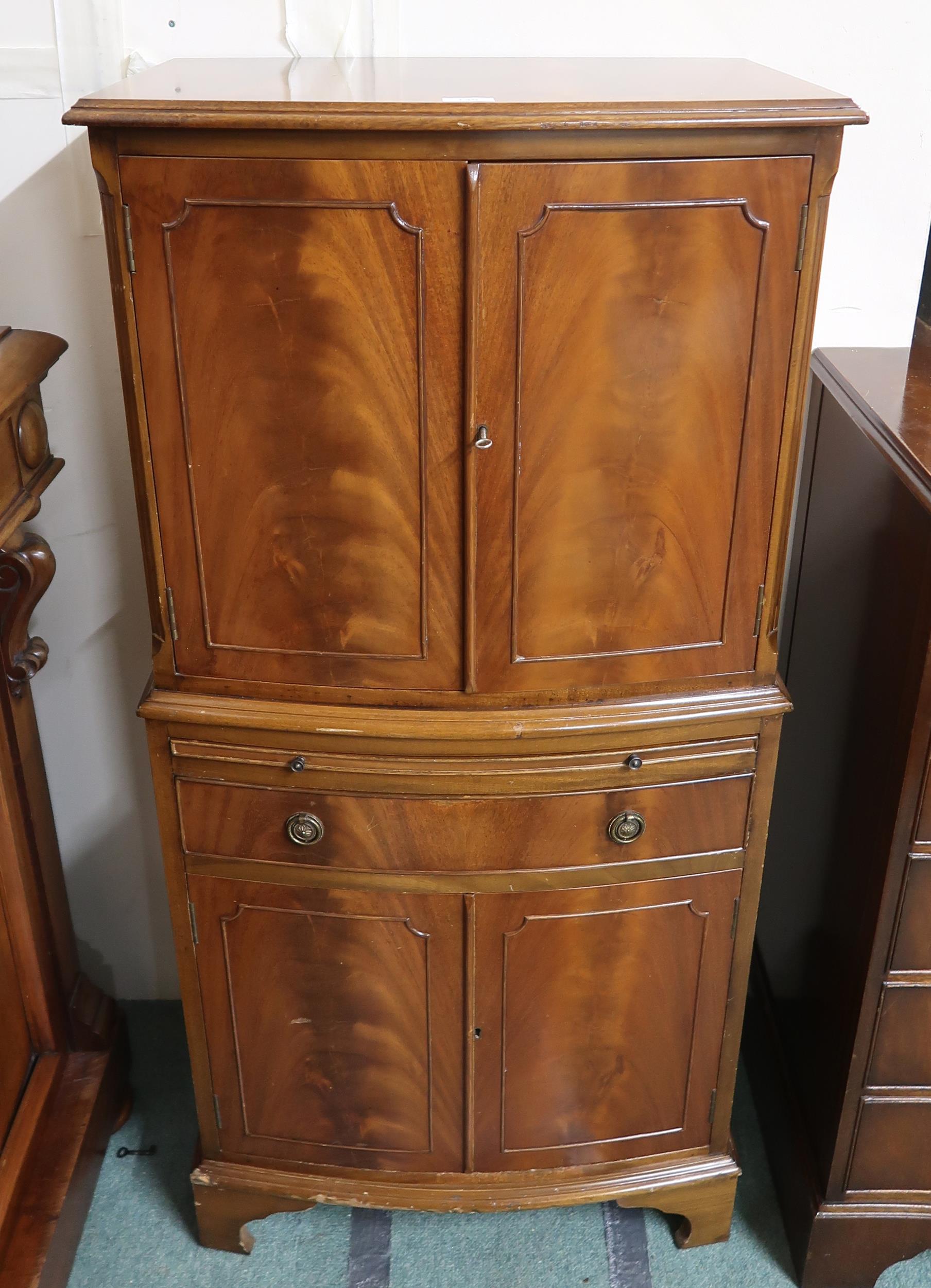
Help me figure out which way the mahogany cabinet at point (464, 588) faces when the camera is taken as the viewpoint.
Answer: facing the viewer

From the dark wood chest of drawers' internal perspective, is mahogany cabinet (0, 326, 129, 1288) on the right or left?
on its right

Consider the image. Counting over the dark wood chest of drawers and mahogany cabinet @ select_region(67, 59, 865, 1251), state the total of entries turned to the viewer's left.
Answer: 0

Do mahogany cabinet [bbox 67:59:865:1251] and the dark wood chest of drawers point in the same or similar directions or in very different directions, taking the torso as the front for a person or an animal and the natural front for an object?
same or similar directions

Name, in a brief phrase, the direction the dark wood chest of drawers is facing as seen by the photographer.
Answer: facing the viewer and to the right of the viewer
